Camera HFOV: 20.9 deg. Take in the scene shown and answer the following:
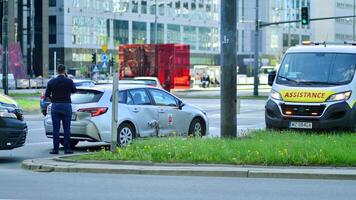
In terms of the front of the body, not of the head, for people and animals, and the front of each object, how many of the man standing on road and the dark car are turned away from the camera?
1

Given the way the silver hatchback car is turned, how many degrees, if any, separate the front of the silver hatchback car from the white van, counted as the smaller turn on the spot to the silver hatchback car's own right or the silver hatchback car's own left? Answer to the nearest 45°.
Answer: approximately 45° to the silver hatchback car's own right

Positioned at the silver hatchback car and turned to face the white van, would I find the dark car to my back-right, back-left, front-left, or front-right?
back-right

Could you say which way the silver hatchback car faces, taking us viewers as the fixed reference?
facing away from the viewer and to the right of the viewer

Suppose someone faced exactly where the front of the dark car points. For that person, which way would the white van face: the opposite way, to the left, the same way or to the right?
to the right

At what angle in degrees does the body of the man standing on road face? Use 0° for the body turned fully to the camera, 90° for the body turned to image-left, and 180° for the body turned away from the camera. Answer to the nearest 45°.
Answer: approximately 180°

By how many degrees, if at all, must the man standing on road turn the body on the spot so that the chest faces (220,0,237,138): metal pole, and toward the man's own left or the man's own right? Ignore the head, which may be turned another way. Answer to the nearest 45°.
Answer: approximately 90° to the man's own right

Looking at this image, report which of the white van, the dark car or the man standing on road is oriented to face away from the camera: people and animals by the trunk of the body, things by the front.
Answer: the man standing on road

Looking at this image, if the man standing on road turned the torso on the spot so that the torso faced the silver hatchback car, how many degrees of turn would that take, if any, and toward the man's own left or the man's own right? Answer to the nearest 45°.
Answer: approximately 45° to the man's own right
